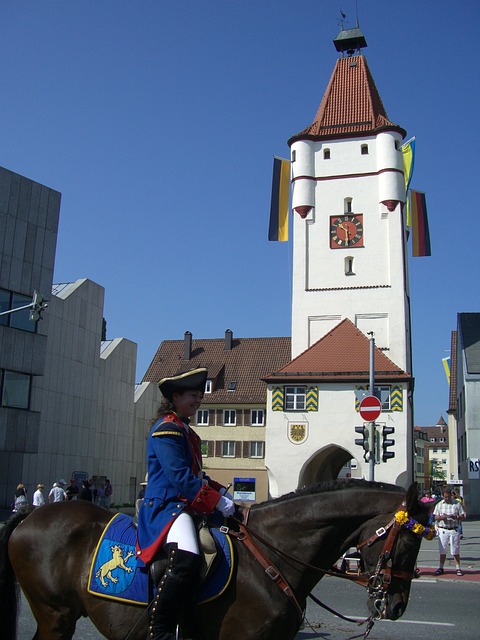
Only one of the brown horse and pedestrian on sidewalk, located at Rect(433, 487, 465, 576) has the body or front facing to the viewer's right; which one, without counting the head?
the brown horse

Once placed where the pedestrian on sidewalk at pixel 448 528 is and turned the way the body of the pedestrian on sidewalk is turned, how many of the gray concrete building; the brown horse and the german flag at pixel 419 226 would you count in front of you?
1

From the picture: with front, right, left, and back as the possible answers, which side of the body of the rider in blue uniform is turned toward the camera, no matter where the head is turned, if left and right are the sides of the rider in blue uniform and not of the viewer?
right

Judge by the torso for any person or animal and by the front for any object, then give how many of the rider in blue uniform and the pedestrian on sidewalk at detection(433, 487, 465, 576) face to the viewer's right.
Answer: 1

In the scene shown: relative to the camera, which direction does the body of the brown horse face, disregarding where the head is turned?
to the viewer's right

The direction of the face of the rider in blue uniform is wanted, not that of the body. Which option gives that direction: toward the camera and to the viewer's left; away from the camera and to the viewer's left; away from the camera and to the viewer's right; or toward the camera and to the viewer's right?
toward the camera and to the viewer's right

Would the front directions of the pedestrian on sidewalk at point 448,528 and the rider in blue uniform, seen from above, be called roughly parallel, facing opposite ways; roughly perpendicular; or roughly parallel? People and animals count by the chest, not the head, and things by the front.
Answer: roughly perpendicular

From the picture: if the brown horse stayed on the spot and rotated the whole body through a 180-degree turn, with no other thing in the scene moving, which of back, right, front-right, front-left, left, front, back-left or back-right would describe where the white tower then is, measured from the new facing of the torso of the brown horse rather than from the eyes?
right

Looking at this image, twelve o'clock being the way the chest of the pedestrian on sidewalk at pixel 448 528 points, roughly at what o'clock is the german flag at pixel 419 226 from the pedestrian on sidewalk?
The german flag is roughly at 6 o'clock from the pedestrian on sidewalk.

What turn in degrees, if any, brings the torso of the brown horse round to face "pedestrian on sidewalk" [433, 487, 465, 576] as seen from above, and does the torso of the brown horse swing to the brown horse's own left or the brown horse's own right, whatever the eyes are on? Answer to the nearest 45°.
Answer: approximately 45° to the brown horse's own left
